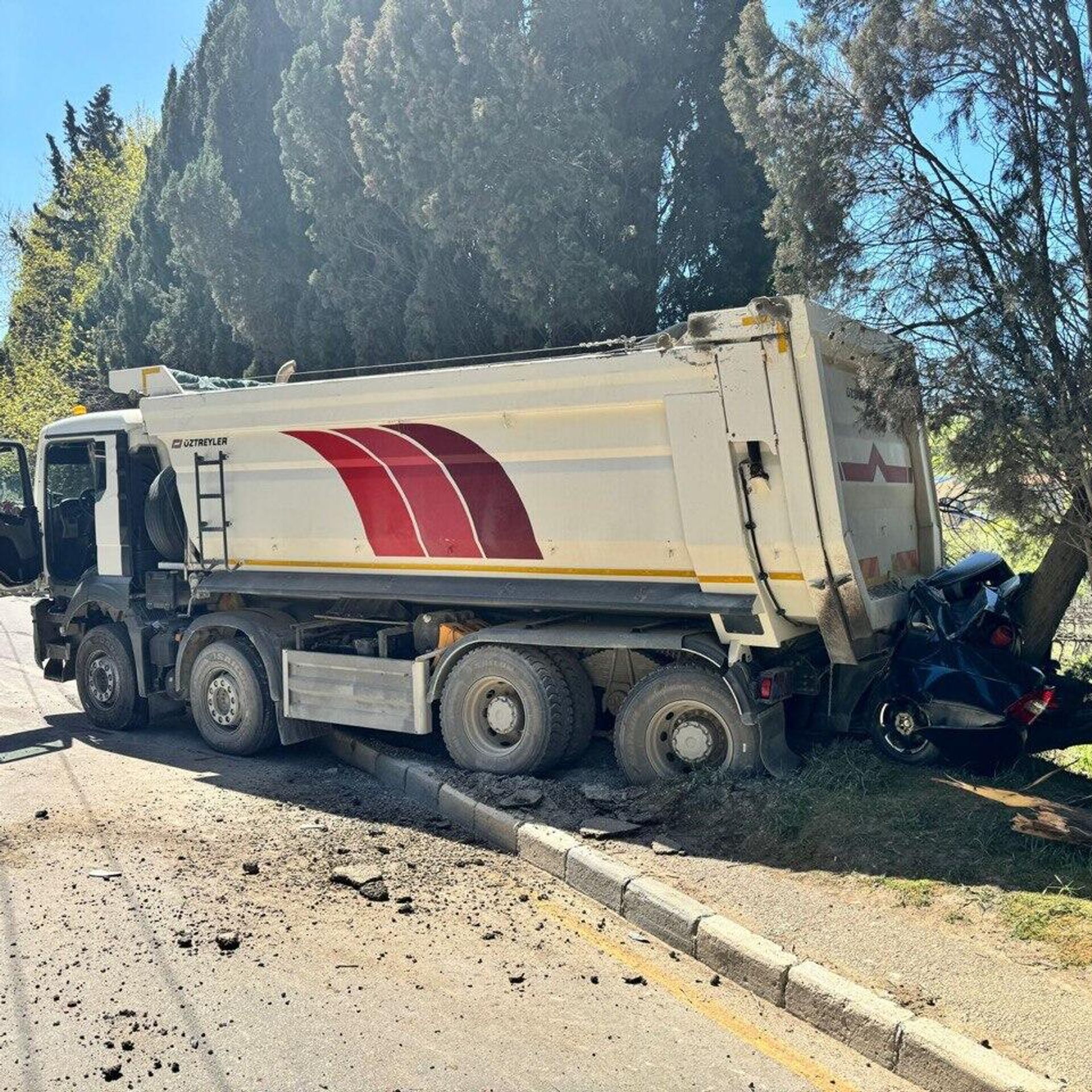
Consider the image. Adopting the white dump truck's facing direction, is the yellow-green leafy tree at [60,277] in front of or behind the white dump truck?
in front

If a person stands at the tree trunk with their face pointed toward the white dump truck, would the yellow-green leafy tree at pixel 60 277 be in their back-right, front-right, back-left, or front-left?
front-right

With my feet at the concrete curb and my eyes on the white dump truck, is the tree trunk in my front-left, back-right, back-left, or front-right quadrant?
front-right

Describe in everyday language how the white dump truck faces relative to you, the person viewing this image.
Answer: facing away from the viewer and to the left of the viewer

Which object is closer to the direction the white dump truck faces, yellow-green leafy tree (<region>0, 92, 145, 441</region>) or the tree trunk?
the yellow-green leafy tree
